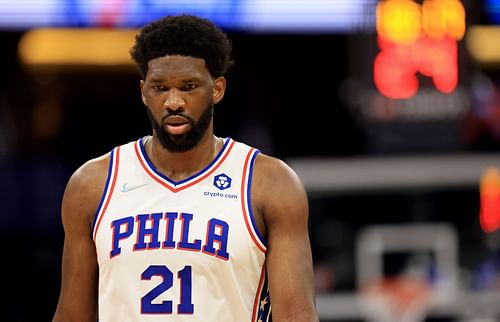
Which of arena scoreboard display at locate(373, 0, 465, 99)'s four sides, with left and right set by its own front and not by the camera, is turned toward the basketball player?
front

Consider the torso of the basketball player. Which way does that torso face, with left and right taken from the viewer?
facing the viewer

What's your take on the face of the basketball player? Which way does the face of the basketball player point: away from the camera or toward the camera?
toward the camera

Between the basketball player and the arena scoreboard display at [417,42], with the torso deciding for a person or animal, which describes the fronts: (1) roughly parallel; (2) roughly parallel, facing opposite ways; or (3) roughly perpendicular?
roughly parallel

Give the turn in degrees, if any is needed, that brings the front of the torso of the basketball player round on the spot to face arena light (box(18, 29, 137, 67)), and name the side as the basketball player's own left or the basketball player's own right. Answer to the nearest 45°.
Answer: approximately 180°

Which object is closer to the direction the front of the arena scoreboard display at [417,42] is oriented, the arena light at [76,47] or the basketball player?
the basketball player

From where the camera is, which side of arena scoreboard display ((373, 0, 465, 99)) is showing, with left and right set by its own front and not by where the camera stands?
front

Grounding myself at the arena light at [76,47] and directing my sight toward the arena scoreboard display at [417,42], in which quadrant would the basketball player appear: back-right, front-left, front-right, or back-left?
front-right

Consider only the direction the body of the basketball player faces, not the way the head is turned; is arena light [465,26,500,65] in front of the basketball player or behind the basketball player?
behind

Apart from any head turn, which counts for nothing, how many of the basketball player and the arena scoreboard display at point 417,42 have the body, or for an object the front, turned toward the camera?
2
